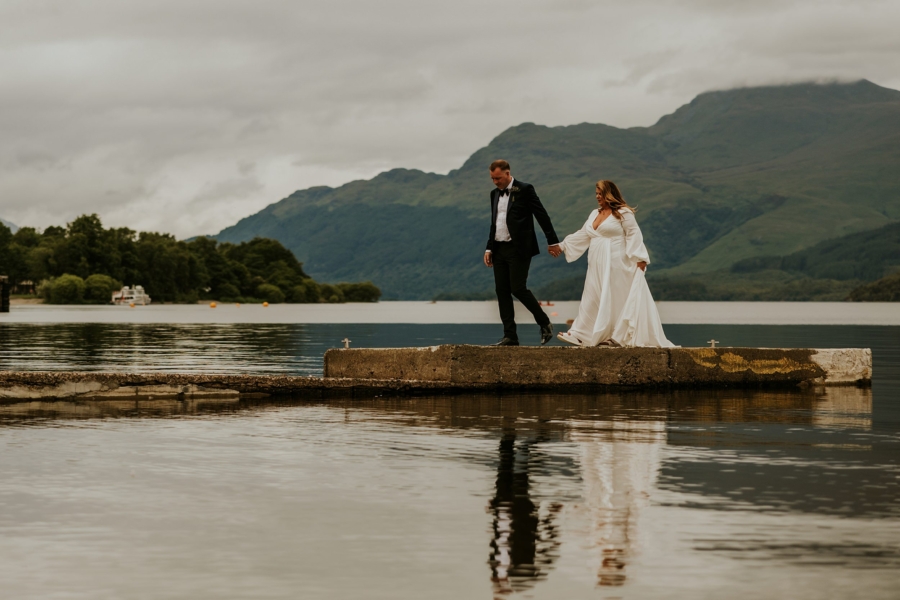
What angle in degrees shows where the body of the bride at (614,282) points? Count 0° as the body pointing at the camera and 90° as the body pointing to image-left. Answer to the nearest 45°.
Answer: approximately 45°

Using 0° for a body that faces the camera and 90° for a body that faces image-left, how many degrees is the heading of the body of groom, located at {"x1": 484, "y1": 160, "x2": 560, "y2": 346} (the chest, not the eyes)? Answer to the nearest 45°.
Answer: approximately 45°

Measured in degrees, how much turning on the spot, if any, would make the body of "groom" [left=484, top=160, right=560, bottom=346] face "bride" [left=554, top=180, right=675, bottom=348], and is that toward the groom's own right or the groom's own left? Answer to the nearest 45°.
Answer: approximately 180°
